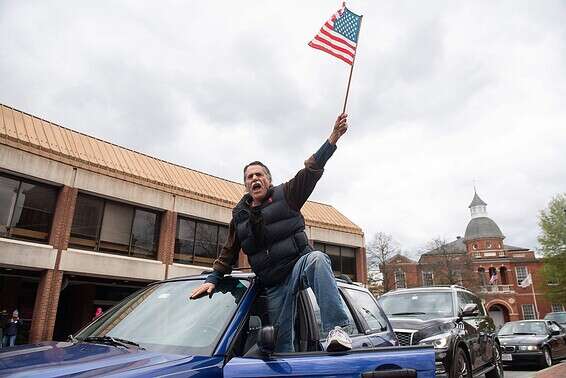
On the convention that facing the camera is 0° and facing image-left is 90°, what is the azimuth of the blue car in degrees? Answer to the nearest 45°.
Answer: approximately 45°

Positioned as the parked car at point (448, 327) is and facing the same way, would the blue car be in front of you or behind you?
in front

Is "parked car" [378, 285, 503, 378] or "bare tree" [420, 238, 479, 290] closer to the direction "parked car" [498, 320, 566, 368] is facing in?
the parked car

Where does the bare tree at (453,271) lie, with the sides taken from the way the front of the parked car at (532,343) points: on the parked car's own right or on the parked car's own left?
on the parked car's own right

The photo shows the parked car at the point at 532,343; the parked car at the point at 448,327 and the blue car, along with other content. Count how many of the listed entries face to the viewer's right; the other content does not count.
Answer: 0

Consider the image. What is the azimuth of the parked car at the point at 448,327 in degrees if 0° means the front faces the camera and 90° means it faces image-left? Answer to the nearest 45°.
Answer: approximately 45°

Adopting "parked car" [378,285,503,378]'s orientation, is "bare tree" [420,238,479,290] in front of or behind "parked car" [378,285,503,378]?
behind

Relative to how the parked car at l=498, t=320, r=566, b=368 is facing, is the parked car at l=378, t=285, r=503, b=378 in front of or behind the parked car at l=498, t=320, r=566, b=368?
in front

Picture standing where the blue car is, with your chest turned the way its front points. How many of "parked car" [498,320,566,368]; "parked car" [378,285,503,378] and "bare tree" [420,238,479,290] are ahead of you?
0

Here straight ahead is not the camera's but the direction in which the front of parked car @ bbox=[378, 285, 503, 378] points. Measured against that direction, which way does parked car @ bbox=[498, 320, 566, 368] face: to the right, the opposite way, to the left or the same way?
the same way

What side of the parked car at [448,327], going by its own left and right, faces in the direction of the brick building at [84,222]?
right

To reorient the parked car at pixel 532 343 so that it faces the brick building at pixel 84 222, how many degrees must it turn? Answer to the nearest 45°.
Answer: approximately 45° to its right

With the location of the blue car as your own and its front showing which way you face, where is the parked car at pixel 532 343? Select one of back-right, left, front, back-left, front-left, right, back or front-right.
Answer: back
